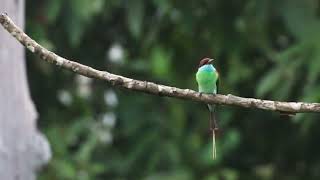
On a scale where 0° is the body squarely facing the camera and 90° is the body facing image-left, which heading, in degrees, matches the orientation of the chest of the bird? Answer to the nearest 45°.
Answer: approximately 0°

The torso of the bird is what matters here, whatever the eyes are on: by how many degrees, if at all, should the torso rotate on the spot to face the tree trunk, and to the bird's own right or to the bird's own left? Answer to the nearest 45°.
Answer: approximately 135° to the bird's own right
